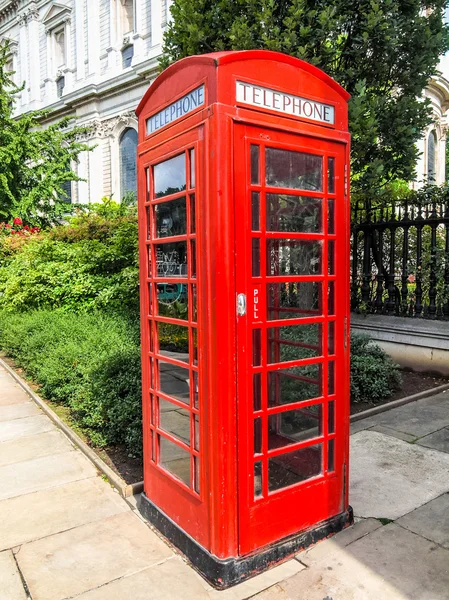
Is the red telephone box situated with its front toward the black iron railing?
no

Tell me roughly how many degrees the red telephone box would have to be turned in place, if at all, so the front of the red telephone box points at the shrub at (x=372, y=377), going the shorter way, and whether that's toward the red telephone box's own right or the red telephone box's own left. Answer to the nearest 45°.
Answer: approximately 90° to the red telephone box's own left

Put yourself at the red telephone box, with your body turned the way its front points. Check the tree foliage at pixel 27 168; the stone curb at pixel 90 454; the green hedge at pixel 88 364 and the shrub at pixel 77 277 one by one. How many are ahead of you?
0

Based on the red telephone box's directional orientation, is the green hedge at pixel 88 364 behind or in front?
behind

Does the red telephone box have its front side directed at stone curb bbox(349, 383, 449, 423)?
no

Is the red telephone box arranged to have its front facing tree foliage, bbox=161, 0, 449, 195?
no

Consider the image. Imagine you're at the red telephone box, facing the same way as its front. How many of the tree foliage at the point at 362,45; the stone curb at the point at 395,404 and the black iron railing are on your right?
0

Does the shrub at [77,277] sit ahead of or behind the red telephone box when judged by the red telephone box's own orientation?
behind

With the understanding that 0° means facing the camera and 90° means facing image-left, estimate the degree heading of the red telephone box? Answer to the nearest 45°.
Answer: approximately 315°

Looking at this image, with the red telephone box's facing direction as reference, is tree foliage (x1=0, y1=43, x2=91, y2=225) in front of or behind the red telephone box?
behind

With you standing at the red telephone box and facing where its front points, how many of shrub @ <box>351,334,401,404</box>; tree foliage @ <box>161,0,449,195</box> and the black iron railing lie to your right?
0

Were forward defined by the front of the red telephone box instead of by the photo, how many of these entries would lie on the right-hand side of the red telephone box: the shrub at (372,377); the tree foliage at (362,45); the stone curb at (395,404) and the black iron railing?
0

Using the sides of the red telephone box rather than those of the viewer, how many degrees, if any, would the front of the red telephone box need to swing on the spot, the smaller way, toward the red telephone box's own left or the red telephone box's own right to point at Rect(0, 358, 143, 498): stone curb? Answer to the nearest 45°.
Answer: approximately 180°

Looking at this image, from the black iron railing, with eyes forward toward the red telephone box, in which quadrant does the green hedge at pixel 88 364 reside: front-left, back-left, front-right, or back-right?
front-right
